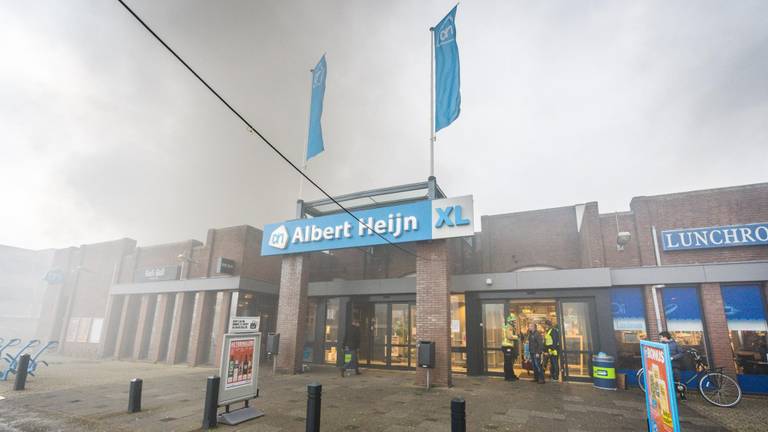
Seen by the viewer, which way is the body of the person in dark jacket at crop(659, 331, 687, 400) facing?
to the viewer's left

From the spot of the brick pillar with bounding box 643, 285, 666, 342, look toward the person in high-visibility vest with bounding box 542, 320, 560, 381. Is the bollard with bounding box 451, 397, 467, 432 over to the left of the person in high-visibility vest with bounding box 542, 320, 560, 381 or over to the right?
left

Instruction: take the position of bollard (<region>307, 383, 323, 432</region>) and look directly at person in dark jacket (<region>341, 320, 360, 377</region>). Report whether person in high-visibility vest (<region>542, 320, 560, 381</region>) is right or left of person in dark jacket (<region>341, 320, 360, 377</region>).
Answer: right

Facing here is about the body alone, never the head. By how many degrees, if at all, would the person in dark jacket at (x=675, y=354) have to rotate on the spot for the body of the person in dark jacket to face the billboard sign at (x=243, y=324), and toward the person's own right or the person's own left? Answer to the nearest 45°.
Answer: approximately 45° to the person's own left
